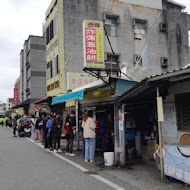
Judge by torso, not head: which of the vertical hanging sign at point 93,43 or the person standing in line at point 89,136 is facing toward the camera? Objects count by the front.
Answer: the vertical hanging sign

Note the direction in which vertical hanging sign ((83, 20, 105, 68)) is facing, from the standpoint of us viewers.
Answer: facing the viewer

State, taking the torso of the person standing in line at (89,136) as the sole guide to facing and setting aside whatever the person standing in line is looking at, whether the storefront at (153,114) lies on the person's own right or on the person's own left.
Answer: on the person's own right

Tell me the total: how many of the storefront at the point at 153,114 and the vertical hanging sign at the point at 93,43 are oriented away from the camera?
0

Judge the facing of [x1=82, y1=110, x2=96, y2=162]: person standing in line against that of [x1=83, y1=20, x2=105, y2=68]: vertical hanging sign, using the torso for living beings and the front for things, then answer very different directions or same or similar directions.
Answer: very different directions

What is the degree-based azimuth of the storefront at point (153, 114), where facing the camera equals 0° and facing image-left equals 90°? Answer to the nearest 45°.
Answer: approximately 45°
